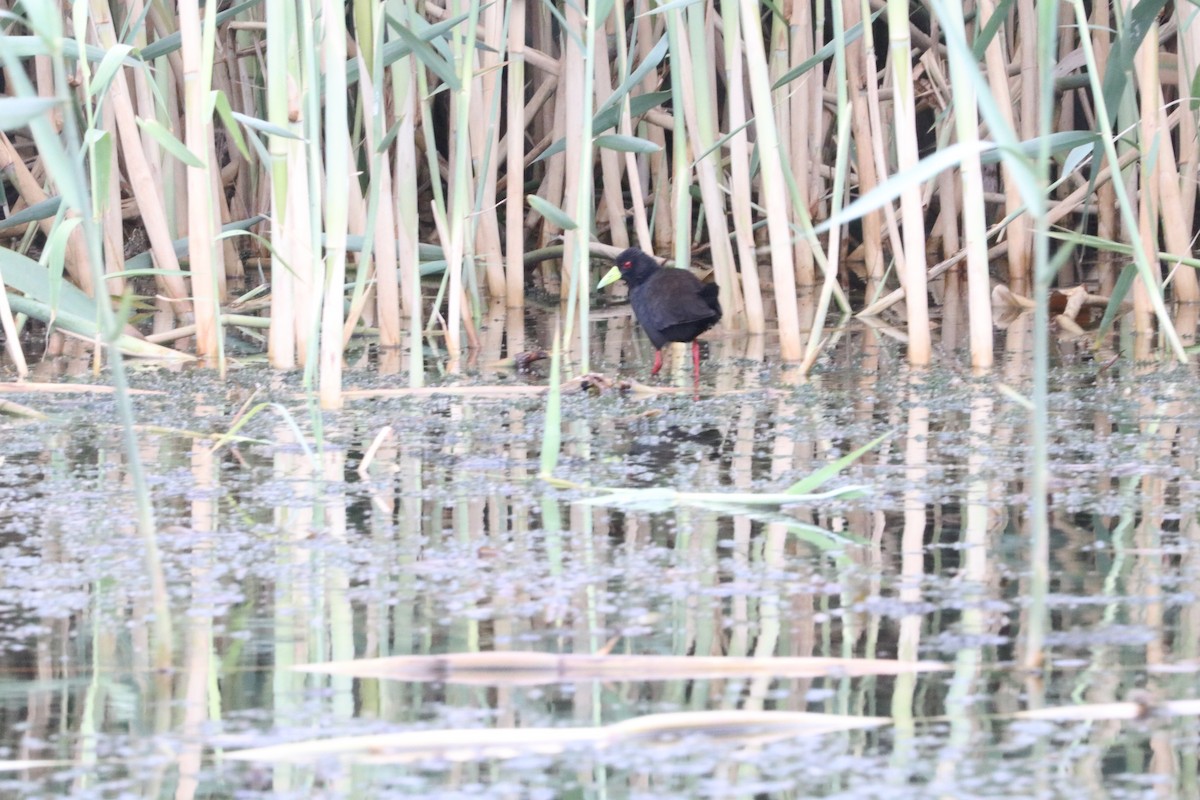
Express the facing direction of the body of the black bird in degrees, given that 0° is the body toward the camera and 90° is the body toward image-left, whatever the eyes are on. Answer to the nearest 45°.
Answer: approximately 90°
